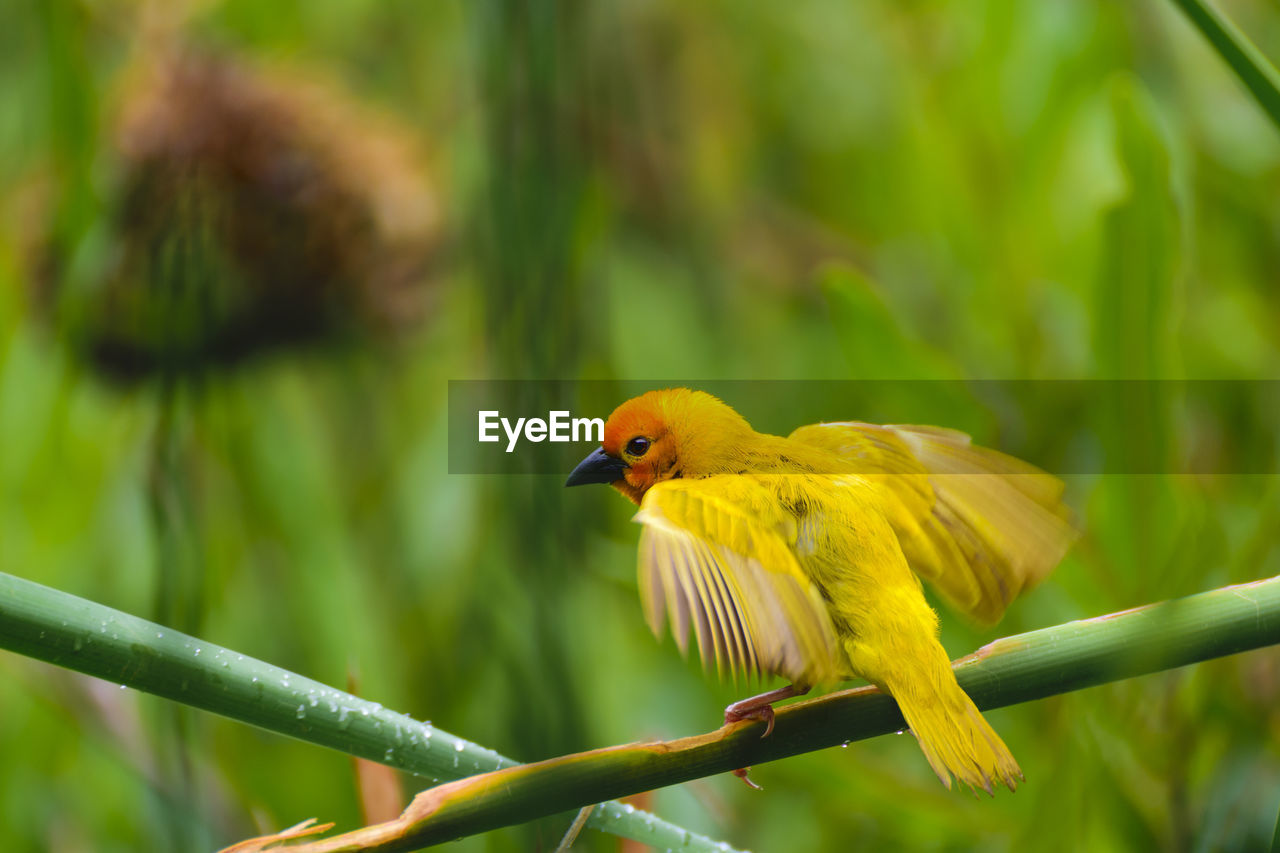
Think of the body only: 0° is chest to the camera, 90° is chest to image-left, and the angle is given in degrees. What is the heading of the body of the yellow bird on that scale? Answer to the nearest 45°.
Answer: approximately 135°
